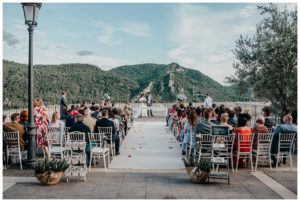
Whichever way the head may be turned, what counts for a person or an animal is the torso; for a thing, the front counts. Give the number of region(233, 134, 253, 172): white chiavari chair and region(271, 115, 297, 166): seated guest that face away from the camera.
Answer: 2

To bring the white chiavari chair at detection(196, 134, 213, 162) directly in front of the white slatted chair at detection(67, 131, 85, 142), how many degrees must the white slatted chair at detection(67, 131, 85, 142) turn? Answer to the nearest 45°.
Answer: approximately 90° to its right

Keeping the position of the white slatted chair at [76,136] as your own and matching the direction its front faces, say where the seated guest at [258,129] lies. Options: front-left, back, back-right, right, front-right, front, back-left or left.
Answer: right

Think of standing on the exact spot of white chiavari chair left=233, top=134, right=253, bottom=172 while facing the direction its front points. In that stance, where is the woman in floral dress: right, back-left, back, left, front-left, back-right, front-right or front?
left

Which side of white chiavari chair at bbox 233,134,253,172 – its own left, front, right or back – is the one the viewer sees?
back

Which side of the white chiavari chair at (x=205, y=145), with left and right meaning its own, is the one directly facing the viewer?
back

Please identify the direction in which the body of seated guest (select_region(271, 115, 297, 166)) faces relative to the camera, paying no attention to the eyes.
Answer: away from the camera

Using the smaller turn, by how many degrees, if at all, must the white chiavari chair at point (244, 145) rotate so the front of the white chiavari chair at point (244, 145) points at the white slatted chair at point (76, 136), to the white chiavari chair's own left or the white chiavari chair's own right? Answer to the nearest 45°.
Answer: approximately 90° to the white chiavari chair's own left

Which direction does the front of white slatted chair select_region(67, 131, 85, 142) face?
away from the camera

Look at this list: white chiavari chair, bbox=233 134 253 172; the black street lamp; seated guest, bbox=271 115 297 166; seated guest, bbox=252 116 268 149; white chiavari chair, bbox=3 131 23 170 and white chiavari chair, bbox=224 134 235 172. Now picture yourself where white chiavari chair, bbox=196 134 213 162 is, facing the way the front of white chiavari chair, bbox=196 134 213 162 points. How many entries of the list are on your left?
2
